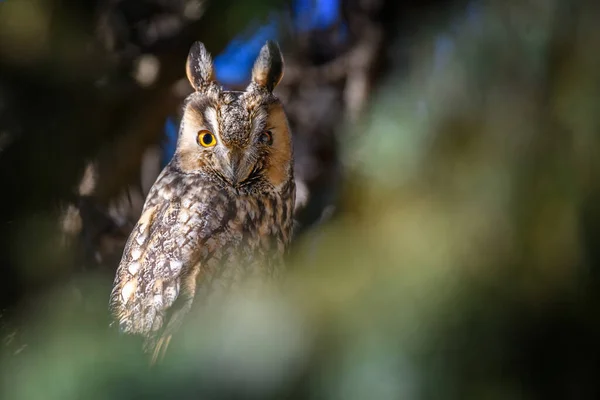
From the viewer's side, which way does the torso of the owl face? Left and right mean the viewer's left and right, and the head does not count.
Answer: facing the viewer and to the right of the viewer
